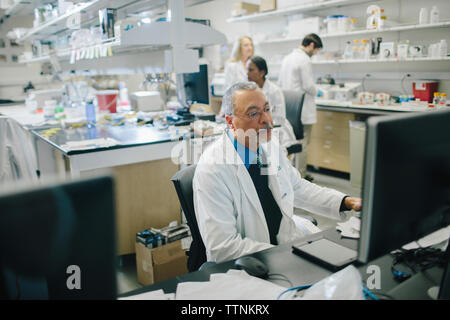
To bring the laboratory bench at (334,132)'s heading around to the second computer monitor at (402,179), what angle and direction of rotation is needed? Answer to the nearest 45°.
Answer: approximately 45° to its left

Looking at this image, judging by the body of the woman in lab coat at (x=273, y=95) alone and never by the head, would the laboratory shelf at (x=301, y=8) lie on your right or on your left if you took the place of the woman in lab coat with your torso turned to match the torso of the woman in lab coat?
on your right

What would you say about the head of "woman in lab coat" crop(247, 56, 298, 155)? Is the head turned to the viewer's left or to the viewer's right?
to the viewer's left

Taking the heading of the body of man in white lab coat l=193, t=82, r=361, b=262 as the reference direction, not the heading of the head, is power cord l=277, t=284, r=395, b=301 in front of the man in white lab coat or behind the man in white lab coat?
in front

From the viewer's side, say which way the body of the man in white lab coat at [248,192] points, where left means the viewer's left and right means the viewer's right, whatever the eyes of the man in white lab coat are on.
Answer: facing the viewer and to the right of the viewer

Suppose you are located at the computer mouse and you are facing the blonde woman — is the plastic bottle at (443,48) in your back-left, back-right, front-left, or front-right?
front-right

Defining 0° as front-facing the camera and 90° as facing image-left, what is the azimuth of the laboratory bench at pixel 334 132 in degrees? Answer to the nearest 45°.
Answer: approximately 45°
